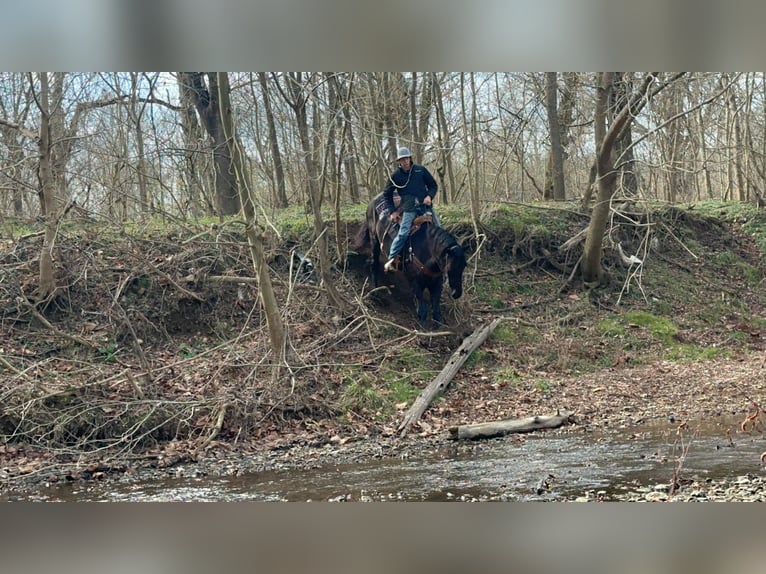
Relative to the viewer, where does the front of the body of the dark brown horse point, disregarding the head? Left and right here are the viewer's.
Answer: facing the viewer and to the right of the viewer

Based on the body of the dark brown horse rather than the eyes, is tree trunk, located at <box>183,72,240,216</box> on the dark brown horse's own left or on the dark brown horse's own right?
on the dark brown horse's own right

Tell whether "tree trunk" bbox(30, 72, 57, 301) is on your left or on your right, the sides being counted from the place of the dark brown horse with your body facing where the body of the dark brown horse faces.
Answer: on your right
